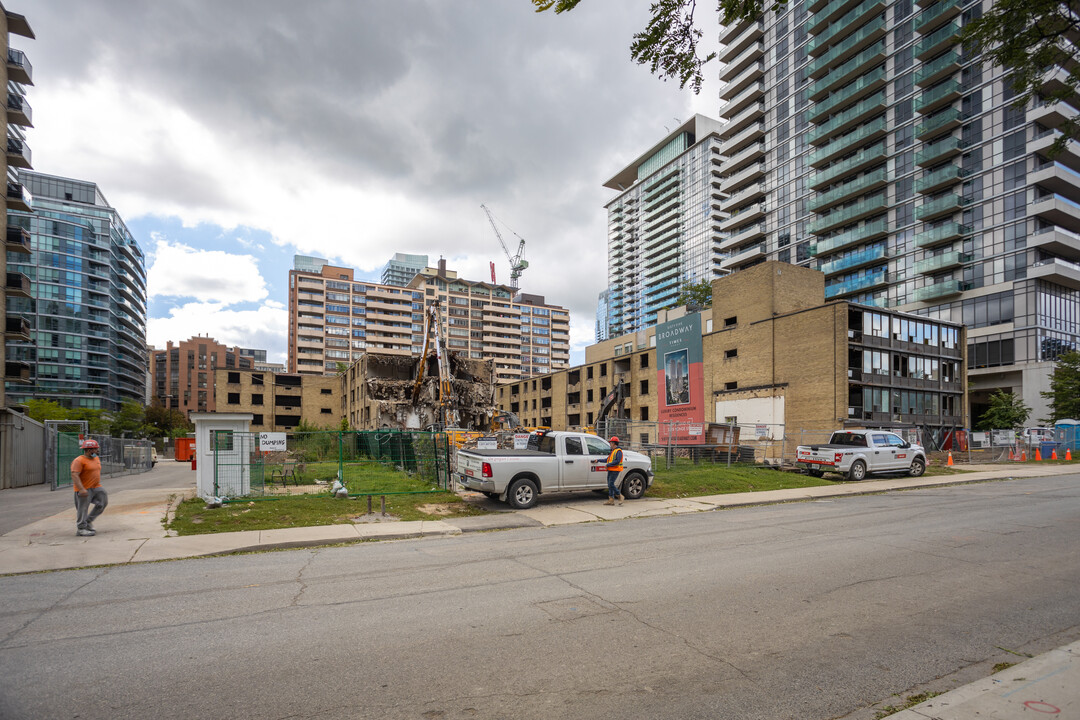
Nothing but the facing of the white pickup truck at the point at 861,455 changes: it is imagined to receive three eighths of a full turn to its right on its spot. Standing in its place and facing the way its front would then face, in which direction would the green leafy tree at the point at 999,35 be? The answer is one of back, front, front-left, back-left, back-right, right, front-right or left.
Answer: front

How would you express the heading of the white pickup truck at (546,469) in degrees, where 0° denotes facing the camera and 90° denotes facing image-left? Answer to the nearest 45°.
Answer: approximately 225°

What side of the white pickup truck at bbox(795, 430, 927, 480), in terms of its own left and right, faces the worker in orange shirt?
back

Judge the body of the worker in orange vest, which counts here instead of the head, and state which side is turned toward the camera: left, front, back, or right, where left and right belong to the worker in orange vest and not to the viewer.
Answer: left

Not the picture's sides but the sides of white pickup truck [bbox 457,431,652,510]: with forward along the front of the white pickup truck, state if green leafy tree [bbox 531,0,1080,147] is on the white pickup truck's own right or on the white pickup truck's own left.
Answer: on the white pickup truck's own right

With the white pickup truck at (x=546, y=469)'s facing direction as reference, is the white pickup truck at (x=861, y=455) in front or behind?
in front

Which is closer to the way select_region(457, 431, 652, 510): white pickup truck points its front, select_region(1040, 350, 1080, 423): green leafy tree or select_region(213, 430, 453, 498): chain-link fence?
the green leafy tree

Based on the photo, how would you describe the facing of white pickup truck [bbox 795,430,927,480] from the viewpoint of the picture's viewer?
facing away from the viewer and to the right of the viewer

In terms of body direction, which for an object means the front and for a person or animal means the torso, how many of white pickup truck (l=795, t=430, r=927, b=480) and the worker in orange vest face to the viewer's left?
1

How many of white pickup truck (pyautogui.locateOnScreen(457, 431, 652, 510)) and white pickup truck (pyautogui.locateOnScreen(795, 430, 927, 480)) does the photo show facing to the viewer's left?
0

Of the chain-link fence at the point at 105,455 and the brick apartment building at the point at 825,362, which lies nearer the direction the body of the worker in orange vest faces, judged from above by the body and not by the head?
the chain-link fence

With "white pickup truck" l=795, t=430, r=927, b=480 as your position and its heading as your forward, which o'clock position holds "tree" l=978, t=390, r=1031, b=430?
The tree is roughly at 11 o'clock from the white pickup truck.

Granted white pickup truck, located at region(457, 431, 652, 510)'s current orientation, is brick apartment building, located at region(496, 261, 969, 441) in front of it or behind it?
in front
